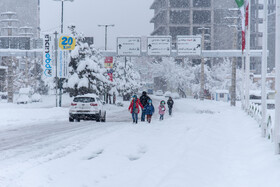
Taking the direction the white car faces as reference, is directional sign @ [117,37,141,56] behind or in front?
in front

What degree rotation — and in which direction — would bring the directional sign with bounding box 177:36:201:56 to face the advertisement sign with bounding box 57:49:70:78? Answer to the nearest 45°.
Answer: approximately 45° to its right

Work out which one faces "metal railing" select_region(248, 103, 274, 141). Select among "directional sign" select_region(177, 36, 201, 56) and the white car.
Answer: the directional sign

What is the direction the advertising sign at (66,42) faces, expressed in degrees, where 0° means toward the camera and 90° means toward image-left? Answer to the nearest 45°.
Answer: approximately 0°

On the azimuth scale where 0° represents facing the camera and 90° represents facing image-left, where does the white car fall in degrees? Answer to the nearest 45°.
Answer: approximately 180°

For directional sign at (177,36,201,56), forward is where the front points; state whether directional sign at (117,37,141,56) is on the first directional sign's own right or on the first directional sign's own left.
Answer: on the first directional sign's own right

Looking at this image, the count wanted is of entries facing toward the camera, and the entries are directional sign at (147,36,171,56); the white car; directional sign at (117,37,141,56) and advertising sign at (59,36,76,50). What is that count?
3

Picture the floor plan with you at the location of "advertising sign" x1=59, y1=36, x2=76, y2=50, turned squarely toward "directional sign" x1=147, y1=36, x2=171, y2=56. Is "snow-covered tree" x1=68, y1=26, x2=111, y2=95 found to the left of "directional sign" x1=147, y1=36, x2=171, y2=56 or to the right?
left

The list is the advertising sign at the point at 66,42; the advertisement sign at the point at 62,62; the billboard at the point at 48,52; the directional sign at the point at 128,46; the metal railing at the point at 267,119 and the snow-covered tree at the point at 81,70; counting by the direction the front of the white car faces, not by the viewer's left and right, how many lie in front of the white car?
5

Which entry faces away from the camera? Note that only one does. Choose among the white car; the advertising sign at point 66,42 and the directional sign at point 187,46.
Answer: the white car

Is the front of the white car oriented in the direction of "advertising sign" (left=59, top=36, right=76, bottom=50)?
yes

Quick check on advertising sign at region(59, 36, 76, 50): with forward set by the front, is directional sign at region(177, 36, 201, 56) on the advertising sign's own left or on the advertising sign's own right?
on the advertising sign's own left

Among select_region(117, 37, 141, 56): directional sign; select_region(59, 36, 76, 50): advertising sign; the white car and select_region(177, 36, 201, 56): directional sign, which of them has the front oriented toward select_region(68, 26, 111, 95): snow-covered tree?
the white car

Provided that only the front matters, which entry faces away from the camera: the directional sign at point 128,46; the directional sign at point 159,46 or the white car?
the white car
